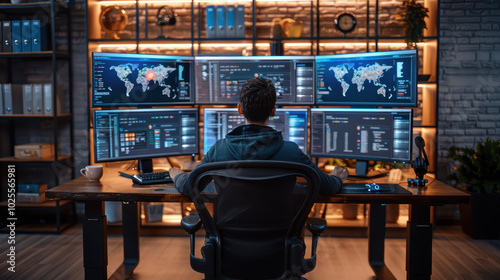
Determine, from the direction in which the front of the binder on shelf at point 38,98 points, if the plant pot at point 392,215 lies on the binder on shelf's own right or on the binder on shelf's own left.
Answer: on the binder on shelf's own left

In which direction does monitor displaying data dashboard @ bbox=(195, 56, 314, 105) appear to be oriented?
toward the camera

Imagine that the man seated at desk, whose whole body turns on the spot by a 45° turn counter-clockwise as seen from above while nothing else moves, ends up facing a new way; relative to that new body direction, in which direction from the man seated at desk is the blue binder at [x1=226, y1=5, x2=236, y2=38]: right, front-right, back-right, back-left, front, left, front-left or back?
front-right

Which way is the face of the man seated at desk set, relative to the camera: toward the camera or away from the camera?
away from the camera

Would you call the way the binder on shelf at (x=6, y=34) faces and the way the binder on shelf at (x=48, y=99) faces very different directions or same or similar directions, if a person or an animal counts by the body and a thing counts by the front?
same or similar directions

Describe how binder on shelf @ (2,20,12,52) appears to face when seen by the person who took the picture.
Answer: facing the viewer

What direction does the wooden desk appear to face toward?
toward the camera

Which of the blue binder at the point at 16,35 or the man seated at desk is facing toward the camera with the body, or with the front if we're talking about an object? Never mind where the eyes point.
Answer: the blue binder

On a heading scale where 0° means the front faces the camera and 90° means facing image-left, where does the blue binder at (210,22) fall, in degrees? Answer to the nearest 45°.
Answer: approximately 0°

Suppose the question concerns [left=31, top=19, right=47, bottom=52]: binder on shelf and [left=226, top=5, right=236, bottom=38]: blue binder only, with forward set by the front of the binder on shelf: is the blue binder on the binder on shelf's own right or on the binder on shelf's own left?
on the binder on shelf's own left

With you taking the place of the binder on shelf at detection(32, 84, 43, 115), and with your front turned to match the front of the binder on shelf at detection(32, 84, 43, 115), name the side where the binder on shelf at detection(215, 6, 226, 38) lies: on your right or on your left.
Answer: on your left

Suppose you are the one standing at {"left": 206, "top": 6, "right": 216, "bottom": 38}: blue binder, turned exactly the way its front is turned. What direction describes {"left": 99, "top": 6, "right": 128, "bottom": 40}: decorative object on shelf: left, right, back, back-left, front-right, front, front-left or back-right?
right

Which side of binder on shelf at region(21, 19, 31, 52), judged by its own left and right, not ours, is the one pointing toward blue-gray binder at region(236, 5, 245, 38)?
left

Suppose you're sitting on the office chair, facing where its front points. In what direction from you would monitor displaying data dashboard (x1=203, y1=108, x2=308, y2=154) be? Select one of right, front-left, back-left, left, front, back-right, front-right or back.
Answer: front

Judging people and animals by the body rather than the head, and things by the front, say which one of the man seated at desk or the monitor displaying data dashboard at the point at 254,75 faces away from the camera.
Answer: the man seated at desk

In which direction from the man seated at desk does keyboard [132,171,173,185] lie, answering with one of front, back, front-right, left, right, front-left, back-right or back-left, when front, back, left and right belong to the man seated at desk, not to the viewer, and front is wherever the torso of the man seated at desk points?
front-left

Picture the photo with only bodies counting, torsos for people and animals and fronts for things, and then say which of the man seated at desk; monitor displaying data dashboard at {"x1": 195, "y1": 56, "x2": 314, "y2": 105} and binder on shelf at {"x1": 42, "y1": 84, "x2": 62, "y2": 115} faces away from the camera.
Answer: the man seated at desk

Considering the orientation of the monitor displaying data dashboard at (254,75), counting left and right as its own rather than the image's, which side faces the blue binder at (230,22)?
back

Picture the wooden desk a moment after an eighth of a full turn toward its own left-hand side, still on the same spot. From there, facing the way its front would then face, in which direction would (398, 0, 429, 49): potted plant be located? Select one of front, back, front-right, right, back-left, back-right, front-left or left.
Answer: left

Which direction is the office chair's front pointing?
away from the camera
